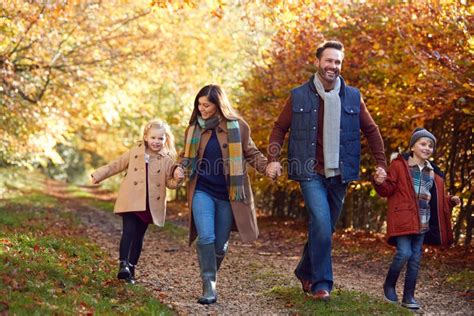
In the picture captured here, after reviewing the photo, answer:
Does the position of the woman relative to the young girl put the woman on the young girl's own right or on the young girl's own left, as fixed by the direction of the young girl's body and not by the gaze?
on the young girl's own left

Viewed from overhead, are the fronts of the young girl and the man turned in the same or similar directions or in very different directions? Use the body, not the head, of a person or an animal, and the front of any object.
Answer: same or similar directions

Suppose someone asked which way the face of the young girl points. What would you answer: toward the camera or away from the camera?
toward the camera

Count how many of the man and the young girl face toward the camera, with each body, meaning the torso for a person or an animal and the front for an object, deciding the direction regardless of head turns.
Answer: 2

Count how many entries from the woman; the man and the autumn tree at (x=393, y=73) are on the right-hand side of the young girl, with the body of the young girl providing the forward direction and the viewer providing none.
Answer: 0

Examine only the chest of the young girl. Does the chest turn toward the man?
no

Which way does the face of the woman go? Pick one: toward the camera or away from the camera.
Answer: toward the camera

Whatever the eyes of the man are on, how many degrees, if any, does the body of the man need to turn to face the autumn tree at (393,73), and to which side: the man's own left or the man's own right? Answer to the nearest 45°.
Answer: approximately 180°

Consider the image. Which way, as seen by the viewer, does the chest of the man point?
toward the camera

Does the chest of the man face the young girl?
no

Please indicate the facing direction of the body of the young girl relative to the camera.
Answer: toward the camera
